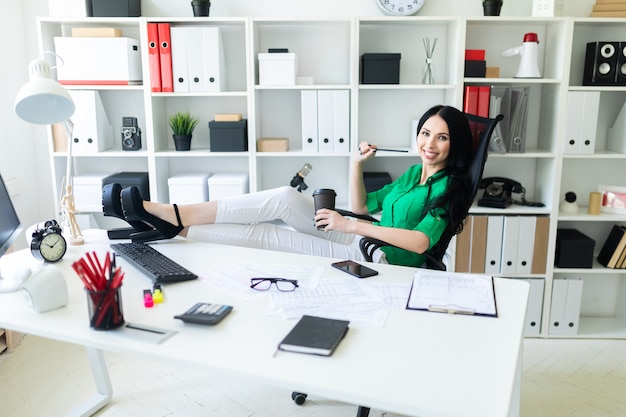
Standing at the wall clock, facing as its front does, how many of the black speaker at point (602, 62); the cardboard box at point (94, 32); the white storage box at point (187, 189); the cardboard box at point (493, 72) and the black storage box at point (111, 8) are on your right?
3

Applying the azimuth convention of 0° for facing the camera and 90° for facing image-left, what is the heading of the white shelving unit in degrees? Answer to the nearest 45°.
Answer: approximately 0°

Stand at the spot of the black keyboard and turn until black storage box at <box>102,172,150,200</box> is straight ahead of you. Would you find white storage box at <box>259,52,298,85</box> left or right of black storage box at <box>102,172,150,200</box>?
right

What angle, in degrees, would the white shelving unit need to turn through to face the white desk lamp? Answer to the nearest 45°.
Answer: approximately 45° to its right

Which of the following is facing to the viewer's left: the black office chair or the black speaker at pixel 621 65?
the black office chair

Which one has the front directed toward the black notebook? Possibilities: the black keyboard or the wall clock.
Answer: the wall clock

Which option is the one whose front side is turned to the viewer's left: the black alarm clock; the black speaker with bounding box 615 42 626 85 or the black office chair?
the black office chair

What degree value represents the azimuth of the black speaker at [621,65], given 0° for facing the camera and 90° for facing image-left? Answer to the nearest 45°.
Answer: approximately 0°

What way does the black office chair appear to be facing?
to the viewer's left
